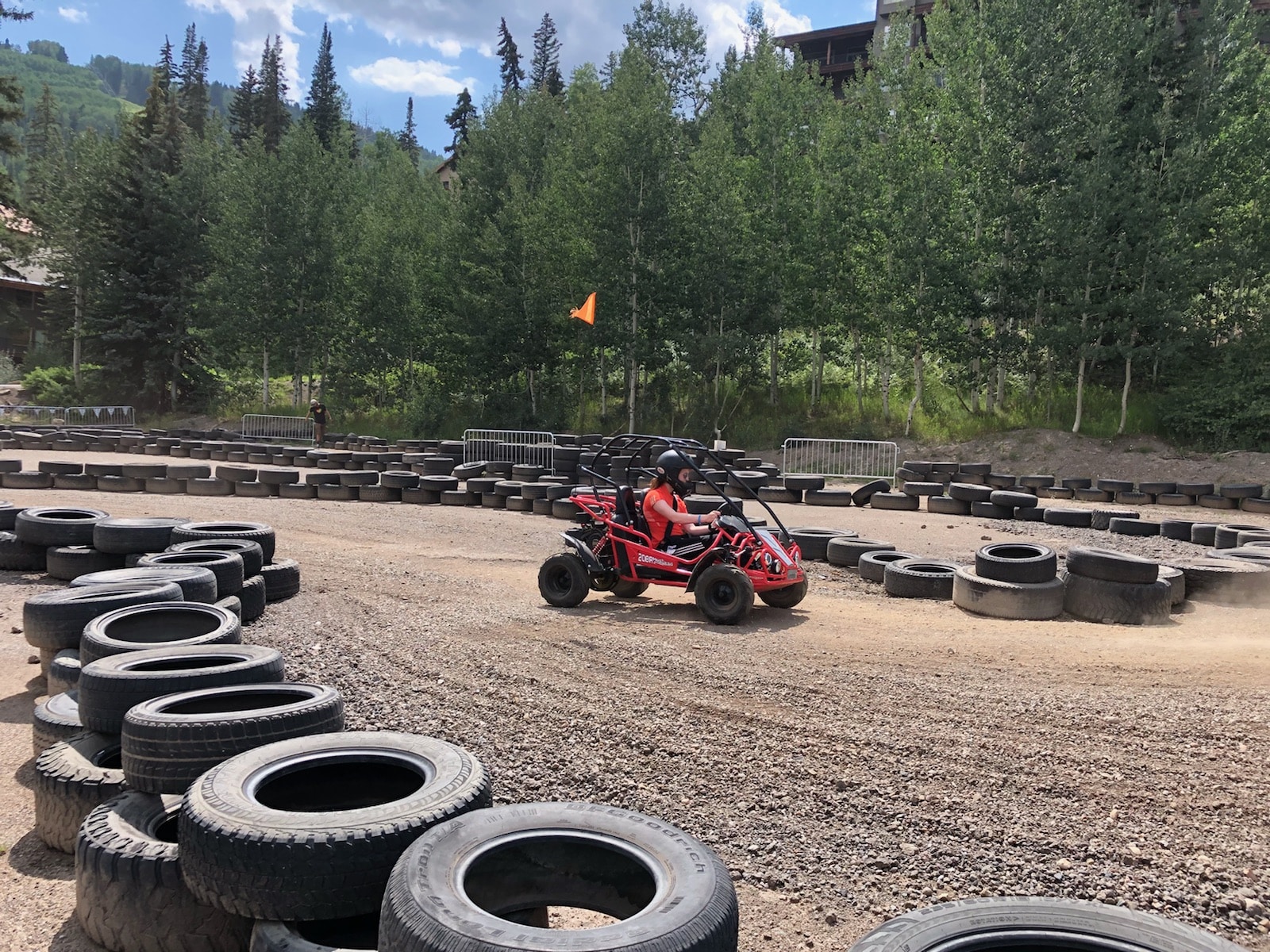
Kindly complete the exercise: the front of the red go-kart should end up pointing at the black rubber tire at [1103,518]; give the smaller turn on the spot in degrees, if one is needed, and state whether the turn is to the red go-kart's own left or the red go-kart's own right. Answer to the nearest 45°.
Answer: approximately 90° to the red go-kart's own left

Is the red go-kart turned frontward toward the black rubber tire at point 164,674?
no

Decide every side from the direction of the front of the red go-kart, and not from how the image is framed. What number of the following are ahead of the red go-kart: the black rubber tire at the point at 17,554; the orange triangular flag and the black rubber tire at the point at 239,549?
0

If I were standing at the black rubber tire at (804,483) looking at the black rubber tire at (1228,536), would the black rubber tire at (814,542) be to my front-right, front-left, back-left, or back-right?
front-right

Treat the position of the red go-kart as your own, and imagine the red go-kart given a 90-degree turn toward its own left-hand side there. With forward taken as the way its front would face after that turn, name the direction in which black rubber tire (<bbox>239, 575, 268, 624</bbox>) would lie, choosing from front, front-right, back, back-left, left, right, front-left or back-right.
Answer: back-left

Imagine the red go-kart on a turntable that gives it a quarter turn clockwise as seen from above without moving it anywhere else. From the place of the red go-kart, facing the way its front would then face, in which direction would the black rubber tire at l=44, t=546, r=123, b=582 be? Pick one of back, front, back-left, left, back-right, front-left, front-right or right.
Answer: front-right

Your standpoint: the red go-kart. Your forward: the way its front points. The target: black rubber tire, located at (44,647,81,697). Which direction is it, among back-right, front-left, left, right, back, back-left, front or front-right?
right

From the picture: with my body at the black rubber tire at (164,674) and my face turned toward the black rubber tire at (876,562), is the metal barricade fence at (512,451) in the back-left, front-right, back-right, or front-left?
front-left

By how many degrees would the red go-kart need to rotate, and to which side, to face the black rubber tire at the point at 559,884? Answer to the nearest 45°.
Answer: approximately 45° to its right

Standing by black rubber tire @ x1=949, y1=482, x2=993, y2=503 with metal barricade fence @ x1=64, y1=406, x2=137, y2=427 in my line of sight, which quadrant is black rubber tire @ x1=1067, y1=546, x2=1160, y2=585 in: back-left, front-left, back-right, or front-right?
back-left

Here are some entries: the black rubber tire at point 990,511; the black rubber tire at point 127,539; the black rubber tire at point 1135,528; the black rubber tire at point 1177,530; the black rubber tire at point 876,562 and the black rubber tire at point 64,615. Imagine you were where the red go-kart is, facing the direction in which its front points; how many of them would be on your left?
4

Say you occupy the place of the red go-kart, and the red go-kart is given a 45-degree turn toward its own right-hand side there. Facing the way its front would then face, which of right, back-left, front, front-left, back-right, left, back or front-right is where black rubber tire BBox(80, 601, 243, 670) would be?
front-right

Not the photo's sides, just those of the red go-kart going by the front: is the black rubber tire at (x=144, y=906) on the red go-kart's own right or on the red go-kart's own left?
on the red go-kart's own right

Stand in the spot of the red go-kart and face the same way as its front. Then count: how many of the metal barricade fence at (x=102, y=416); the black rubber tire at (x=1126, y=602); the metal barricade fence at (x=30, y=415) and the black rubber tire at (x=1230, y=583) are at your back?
2

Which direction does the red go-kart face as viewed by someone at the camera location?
facing the viewer and to the right of the viewer

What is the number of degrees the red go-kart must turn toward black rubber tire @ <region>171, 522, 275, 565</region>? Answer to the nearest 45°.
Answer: approximately 135° to its right

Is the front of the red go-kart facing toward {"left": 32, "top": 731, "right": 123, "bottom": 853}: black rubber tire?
no

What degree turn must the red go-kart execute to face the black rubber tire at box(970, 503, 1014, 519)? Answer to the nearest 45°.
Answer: approximately 90° to its left

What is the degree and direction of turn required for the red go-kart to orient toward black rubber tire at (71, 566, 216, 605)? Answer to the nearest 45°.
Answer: approximately 135° to its right

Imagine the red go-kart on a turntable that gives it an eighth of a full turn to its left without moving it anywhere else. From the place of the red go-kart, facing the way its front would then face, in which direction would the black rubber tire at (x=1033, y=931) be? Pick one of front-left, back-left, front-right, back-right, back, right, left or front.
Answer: right
